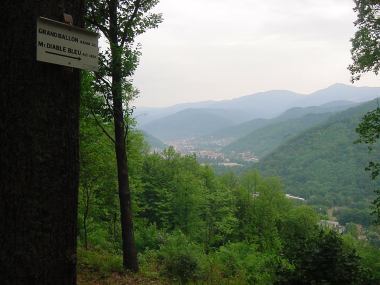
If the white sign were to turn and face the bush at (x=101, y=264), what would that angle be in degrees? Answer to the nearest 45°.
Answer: approximately 135° to its left

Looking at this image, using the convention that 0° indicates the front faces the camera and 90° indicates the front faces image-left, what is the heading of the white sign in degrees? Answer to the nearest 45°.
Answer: approximately 315°

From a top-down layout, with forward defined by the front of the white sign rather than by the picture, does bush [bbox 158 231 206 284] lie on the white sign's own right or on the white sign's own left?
on the white sign's own left

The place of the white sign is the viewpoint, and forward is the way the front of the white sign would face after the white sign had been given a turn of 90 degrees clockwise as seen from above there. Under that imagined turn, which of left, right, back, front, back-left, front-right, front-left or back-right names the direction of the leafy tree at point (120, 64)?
back-right

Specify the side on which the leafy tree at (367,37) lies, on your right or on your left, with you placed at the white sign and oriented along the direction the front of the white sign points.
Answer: on your left

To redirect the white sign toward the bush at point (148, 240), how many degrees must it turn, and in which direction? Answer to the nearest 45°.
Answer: approximately 135° to its left

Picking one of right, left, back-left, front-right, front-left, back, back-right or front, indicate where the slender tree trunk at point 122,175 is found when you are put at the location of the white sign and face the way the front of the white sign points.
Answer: back-left
